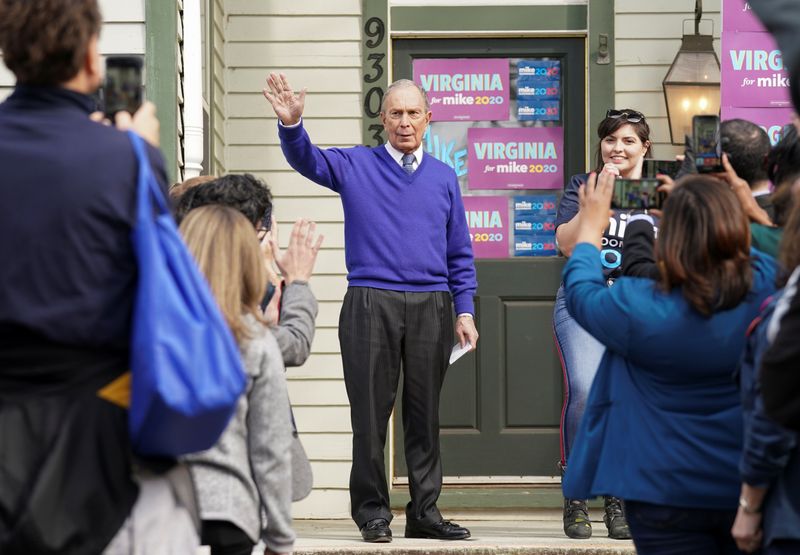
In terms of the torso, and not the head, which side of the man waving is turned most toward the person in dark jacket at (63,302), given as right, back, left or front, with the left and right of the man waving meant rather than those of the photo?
front

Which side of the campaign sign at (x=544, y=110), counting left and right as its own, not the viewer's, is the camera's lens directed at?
front

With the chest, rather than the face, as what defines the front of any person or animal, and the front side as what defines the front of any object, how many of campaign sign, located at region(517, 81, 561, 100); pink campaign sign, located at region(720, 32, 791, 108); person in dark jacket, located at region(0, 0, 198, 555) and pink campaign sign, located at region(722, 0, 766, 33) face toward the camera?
3

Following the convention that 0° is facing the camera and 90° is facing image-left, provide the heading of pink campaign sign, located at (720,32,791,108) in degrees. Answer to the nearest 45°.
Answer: approximately 0°

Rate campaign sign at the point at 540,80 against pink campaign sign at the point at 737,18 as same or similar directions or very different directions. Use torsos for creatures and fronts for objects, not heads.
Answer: same or similar directions

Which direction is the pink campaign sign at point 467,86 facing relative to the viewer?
toward the camera

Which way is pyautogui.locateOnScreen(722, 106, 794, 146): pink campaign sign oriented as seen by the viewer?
toward the camera

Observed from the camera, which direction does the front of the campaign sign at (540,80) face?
facing the viewer

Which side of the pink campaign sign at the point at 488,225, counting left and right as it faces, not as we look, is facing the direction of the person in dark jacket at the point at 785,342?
front

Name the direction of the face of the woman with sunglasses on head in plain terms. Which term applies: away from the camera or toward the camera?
toward the camera

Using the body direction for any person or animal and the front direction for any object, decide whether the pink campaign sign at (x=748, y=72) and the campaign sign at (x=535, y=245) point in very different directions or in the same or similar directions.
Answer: same or similar directions

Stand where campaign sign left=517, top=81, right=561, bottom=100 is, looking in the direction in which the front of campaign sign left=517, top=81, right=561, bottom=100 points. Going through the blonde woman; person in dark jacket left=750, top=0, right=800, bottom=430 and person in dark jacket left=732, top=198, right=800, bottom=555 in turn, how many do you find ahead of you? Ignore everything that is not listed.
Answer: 3

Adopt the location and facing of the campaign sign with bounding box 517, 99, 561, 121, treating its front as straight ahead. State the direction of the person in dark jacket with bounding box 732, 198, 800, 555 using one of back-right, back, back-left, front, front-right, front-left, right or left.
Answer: front
